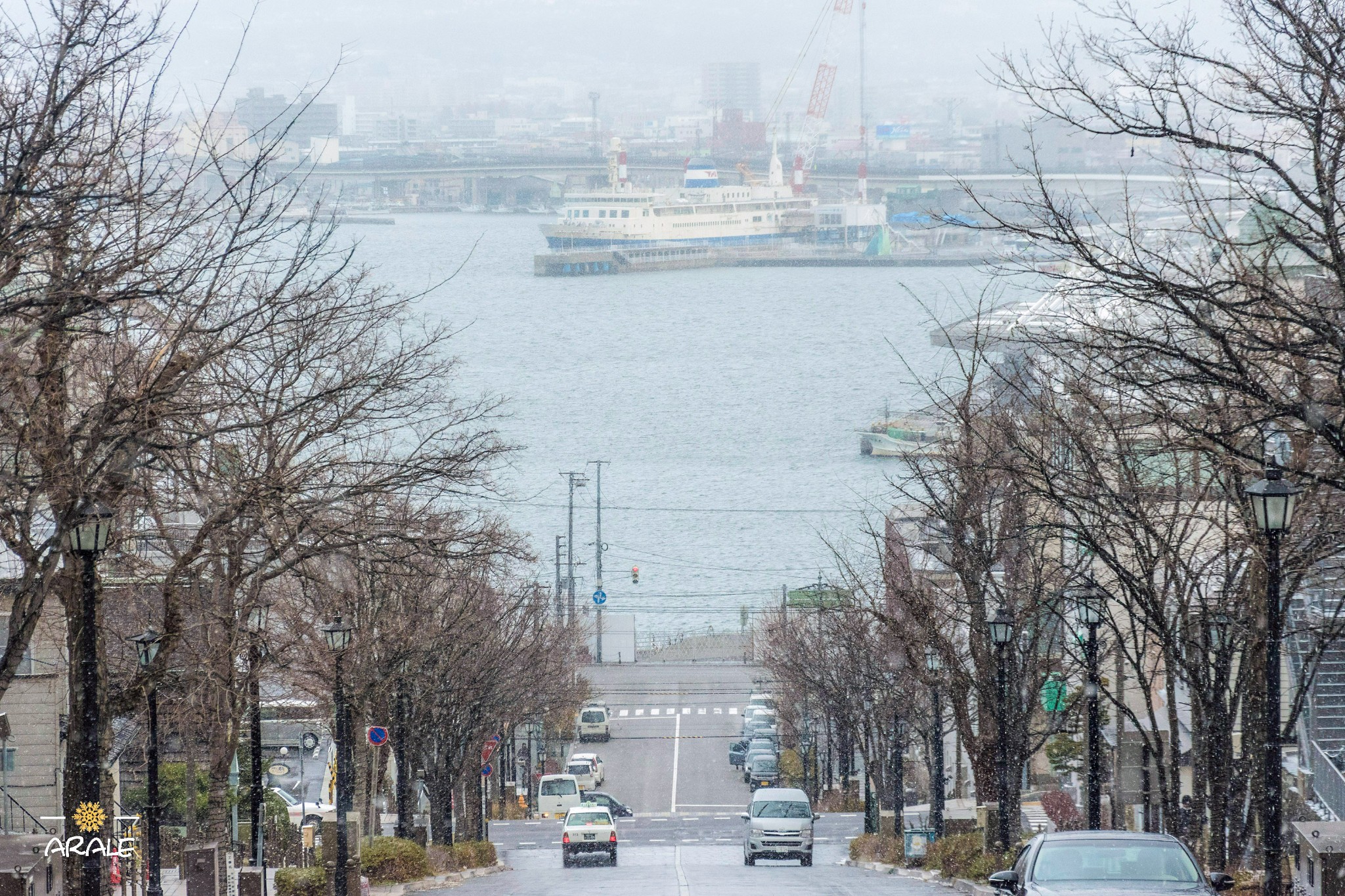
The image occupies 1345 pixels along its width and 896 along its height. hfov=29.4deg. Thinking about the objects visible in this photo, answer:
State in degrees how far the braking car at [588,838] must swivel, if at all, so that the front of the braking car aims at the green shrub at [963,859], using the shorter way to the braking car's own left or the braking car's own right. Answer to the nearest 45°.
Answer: approximately 135° to the braking car's own right

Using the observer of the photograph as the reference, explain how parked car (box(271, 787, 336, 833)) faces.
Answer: facing to the right of the viewer

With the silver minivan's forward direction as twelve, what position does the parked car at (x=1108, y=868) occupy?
The parked car is roughly at 12 o'clock from the silver minivan.

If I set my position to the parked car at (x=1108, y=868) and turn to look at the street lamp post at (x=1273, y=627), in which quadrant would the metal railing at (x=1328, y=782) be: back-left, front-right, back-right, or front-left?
front-left

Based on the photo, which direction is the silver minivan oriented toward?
toward the camera

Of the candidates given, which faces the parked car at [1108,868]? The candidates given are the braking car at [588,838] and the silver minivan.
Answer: the silver minivan

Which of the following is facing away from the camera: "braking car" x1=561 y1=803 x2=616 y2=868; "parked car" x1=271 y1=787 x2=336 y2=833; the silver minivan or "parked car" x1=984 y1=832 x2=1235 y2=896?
"braking car" x1=561 y1=803 x2=616 y2=868

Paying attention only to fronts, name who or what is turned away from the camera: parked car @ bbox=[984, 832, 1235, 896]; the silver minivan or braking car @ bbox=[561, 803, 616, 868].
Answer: braking car @ bbox=[561, 803, 616, 868]

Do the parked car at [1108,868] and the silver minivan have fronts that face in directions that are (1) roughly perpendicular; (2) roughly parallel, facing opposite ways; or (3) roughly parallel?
roughly parallel

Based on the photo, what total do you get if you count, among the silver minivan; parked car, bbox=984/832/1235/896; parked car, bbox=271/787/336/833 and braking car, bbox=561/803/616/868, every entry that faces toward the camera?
2

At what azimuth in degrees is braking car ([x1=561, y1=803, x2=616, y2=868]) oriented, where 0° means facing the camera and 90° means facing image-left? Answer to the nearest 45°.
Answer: approximately 180°

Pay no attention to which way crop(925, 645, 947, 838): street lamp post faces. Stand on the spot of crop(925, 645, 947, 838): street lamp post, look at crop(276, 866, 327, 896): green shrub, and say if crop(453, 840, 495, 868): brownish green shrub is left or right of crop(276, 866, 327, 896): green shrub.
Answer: right

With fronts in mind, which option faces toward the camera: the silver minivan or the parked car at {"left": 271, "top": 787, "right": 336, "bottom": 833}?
the silver minivan
